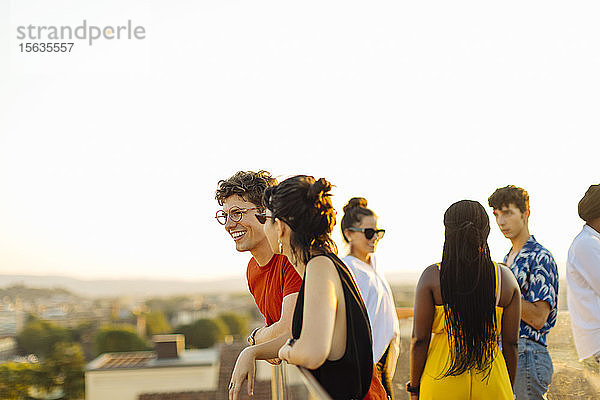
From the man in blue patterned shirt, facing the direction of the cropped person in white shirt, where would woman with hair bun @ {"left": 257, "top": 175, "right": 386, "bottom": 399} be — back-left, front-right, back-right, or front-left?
back-right

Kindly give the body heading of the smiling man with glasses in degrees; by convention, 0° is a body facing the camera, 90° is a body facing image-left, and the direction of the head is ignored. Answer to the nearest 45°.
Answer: approximately 45°

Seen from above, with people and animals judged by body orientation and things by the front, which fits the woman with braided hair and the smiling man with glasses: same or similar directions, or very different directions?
very different directions

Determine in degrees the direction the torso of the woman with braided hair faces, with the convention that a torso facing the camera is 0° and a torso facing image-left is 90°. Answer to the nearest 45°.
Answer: approximately 180°

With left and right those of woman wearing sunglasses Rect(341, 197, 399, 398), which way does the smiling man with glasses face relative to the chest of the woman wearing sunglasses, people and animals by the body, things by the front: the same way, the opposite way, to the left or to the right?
to the right

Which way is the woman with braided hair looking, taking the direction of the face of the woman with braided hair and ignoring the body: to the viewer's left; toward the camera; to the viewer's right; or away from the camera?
away from the camera

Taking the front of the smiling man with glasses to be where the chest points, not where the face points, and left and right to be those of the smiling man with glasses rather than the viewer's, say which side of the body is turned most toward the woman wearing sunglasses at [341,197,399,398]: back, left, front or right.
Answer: back

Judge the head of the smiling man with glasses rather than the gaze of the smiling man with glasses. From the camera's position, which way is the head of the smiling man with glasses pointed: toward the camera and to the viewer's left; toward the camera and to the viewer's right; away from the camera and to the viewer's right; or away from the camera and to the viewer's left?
toward the camera and to the viewer's left

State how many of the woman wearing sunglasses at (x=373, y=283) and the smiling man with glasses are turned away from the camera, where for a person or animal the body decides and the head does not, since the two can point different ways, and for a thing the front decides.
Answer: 0

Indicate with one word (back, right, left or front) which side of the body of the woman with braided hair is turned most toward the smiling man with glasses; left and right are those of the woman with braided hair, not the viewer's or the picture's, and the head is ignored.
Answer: left

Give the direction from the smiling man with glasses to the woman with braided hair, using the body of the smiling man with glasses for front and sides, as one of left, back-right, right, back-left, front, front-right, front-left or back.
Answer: back-left

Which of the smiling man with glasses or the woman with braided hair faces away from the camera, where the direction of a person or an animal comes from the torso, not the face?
the woman with braided hair

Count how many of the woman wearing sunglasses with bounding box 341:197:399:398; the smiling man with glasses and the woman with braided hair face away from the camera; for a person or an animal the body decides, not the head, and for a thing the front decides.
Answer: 1
